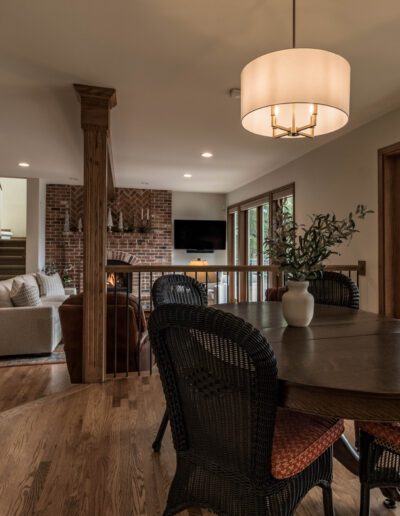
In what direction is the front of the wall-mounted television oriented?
toward the camera

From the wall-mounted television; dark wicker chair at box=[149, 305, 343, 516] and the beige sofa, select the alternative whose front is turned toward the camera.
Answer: the wall-mounted television

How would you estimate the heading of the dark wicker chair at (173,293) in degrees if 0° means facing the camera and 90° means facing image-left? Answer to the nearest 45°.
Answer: approximately 315°

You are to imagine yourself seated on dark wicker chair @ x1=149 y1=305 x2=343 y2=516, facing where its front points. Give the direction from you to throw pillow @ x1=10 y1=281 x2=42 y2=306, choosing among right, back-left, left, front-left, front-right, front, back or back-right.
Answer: left

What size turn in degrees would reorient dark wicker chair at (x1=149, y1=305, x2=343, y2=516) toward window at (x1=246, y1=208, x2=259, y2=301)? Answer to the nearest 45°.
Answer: approximately 45° to its left

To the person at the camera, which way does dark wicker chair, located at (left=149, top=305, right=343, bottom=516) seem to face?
facing away from the viewer and to the right of the viewer

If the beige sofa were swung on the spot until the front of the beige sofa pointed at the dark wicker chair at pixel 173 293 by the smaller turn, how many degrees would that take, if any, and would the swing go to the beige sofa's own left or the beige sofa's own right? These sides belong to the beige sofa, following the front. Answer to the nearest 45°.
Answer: approximately 90° to the beige sofa's own right

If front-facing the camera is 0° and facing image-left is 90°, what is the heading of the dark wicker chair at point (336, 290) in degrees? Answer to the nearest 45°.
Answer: approximately 45°

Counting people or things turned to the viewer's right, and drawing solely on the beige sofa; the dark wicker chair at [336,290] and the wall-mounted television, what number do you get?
1

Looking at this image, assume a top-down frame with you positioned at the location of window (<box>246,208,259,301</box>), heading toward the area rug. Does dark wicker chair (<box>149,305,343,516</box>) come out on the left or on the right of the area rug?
left

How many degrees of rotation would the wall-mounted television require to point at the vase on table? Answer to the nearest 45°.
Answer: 0° — it already faces it

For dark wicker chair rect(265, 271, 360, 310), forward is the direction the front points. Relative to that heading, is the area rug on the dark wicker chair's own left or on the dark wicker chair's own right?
on the dark wicker chair's own right

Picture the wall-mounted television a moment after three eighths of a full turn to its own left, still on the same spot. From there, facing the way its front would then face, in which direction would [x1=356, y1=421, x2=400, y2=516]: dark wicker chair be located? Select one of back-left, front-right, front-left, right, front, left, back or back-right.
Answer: back-right

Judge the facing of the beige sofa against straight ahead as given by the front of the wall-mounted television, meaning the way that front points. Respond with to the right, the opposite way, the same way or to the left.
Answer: to the left
